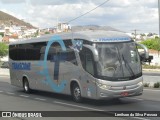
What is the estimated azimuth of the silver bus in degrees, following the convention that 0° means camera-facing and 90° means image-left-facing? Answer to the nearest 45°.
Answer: approximately 315°
